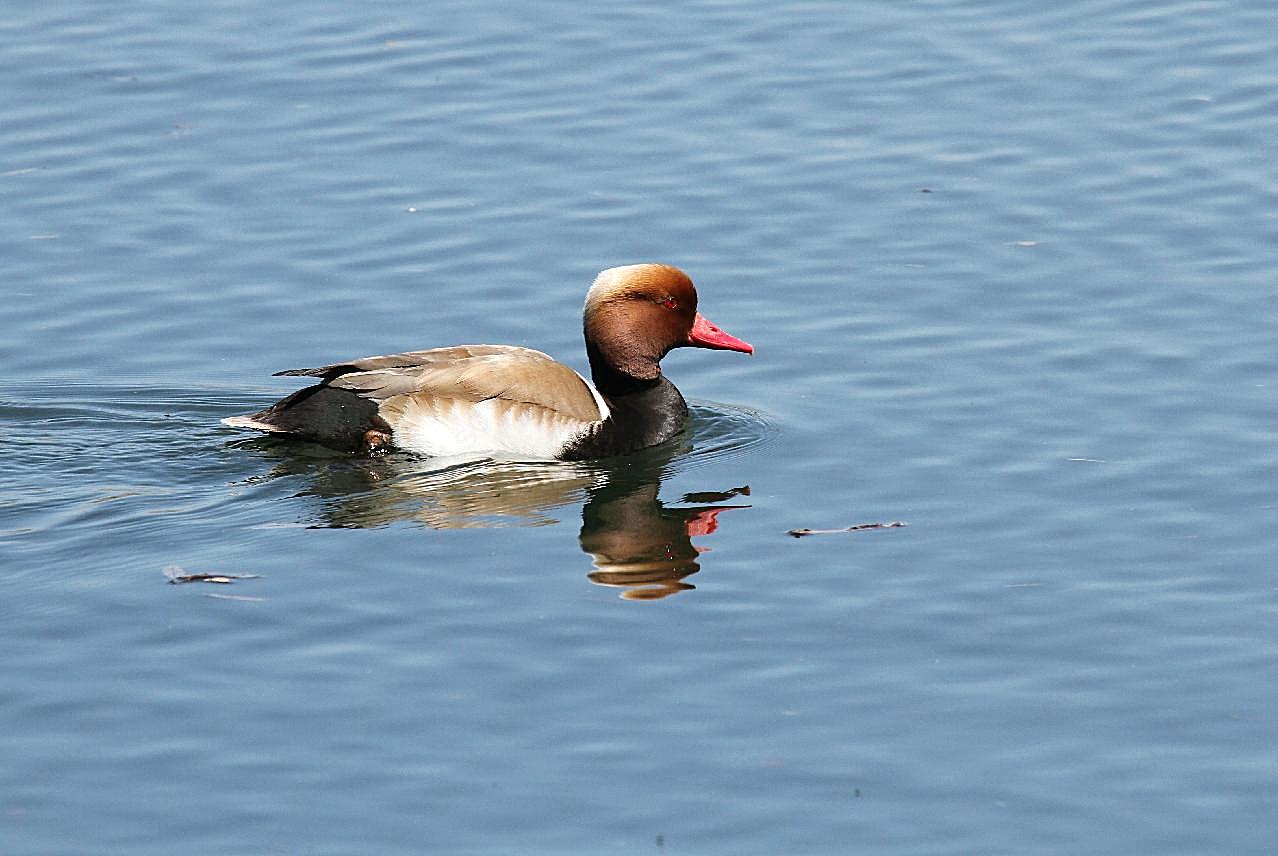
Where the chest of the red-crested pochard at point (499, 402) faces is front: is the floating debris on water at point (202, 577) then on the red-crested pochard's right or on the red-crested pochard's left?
on the red-crested pochard's right

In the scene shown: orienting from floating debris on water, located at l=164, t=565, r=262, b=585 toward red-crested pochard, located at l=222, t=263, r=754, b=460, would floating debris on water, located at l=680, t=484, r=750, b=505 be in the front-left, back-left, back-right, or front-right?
front-right

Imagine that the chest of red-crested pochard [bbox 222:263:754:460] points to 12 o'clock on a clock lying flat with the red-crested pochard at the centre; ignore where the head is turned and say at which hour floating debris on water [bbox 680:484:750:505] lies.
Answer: The floating debris on water is roughly at 1 o'clock from the red-crested pochard.

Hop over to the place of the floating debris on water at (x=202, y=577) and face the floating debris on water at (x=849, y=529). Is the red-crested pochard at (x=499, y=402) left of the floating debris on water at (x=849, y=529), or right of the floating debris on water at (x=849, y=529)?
left

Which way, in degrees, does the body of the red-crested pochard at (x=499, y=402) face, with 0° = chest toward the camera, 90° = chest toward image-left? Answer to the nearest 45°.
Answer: approximately 270°

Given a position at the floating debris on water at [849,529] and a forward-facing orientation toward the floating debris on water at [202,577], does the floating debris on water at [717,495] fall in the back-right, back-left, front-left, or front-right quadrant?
front-right

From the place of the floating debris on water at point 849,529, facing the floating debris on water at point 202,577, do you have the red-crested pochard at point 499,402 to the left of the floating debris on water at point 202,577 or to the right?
right

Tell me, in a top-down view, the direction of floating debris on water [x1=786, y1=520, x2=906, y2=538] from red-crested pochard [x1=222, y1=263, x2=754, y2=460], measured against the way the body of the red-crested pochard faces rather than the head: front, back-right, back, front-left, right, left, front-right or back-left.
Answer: front-right

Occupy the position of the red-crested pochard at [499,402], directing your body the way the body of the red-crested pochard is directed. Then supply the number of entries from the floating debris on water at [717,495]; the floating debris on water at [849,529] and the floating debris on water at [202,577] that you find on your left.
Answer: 0

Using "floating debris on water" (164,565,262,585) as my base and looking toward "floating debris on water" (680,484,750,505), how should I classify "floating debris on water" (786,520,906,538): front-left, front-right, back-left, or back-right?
front-right
